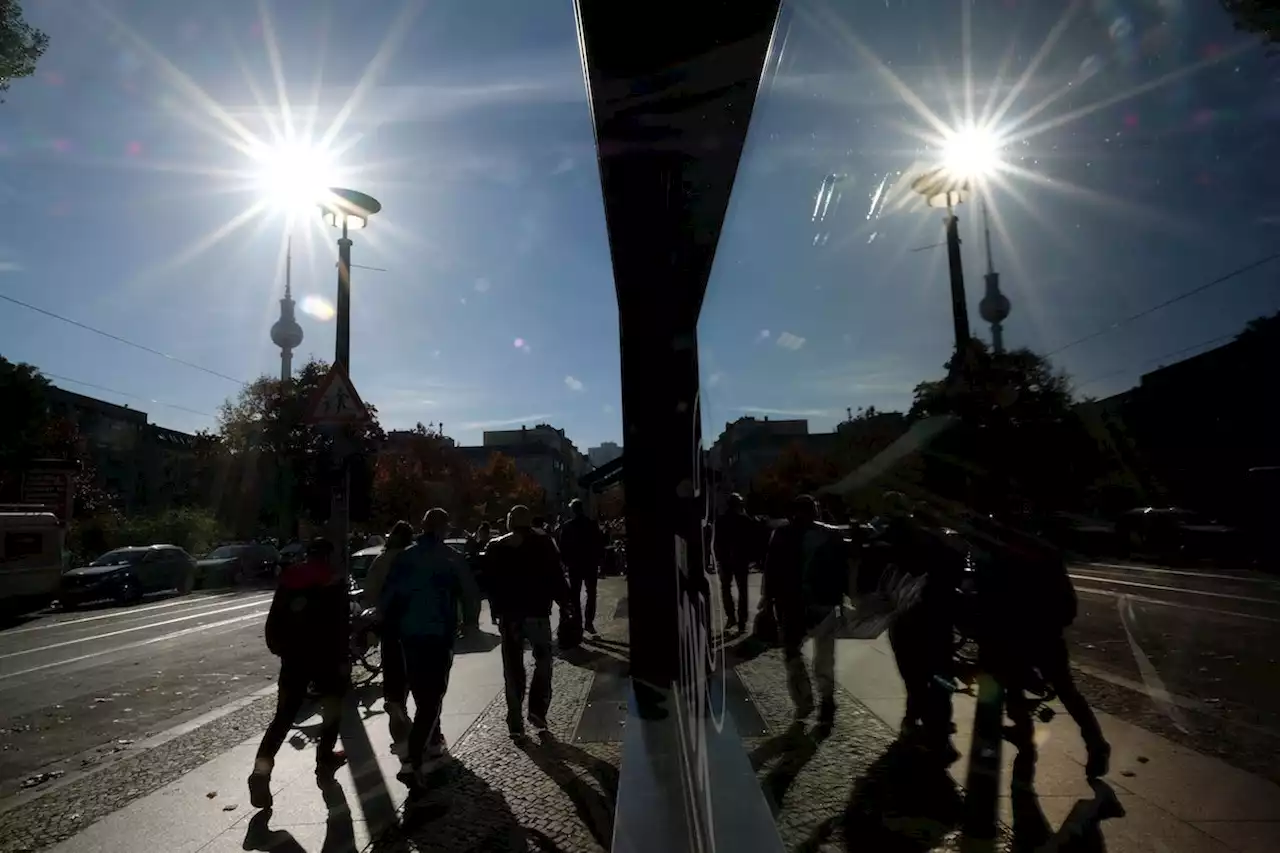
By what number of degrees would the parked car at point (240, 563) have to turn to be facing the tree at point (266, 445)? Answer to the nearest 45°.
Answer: approximately 135° to its right

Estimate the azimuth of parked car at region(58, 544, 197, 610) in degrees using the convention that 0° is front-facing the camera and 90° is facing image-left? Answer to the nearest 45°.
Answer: approximately 45°

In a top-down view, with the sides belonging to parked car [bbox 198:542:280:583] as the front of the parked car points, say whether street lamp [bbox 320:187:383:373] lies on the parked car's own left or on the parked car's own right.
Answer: on the parked car's own left

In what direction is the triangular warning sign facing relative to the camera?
toward the camera

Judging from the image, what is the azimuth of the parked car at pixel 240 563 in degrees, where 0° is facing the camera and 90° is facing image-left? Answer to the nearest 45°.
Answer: approximately 45°

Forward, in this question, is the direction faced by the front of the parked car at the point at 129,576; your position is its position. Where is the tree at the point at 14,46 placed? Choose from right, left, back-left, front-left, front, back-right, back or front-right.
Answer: front-left

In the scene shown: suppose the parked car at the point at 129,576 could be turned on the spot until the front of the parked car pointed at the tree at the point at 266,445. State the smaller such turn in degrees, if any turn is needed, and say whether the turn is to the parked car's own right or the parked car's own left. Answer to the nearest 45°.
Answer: approximately 135° to the parked car's own right

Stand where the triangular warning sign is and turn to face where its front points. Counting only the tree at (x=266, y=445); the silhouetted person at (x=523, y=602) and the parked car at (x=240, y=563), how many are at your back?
2
